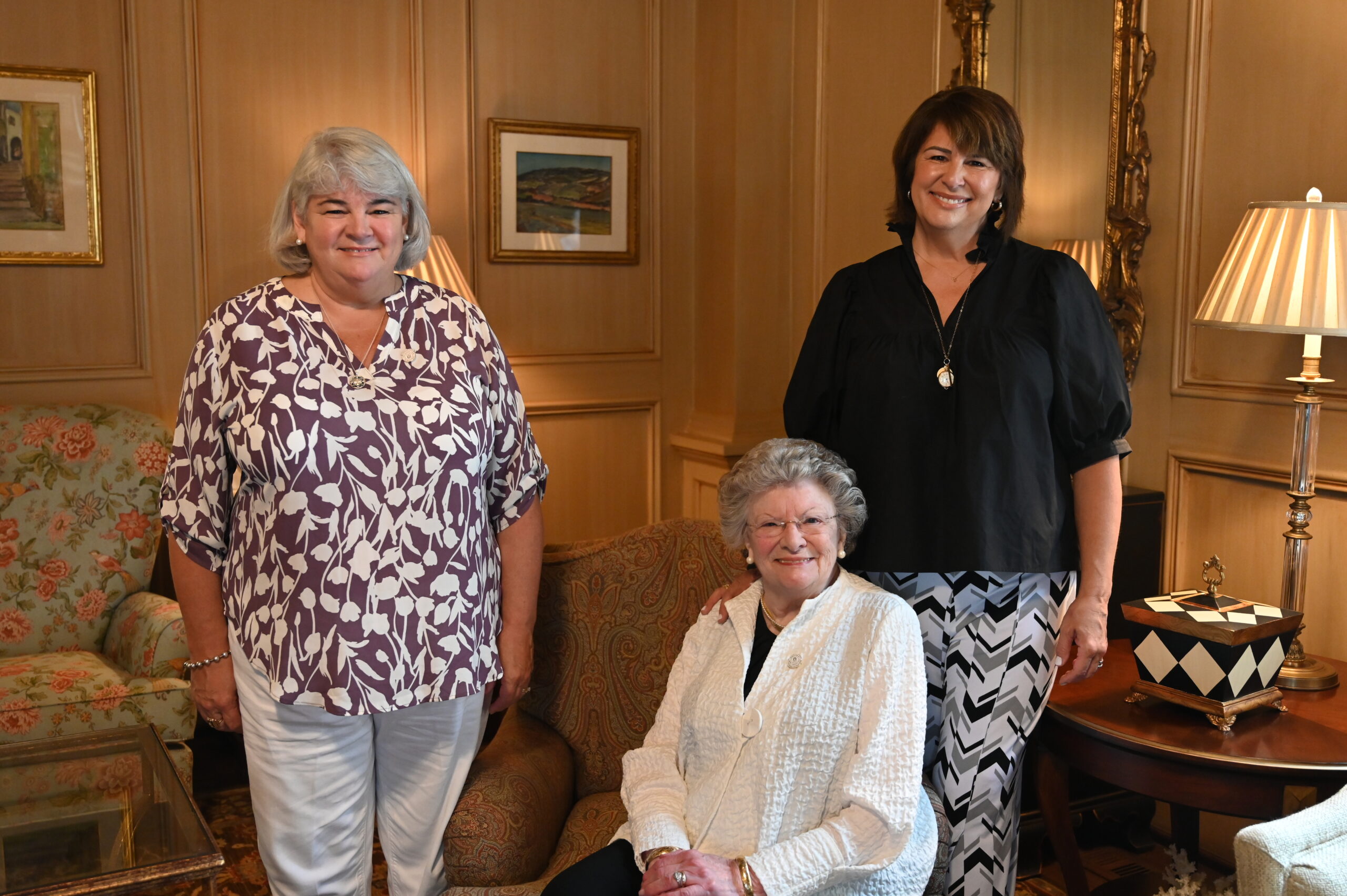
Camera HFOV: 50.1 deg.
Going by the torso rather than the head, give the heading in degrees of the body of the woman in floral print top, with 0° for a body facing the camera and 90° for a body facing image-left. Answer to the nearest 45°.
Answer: approximately 0°

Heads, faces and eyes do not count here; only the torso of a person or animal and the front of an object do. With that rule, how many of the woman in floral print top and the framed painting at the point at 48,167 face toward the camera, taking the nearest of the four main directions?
2

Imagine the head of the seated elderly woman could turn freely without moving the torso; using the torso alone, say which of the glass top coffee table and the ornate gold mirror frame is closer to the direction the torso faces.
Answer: the glass top coffee table

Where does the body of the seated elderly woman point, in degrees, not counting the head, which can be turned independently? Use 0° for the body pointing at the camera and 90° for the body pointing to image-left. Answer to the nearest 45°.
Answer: approximately 45°

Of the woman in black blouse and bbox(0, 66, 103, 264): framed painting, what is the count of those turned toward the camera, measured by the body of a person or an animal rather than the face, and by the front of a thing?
2
